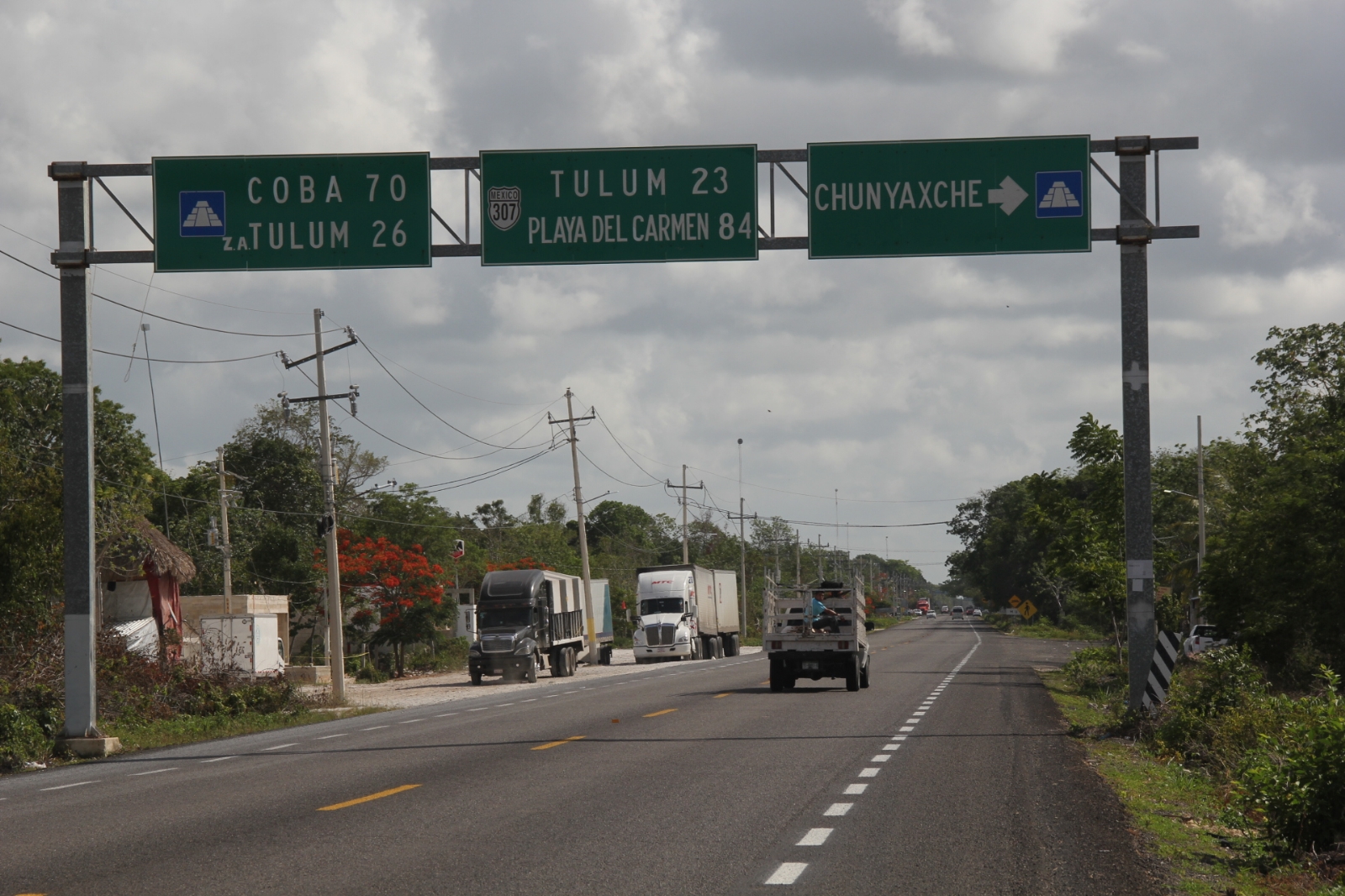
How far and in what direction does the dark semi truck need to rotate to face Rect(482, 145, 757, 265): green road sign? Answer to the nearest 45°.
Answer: approximately 45° to its left

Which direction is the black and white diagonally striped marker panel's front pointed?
toward the camera

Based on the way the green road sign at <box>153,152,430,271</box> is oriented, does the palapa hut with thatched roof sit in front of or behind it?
behind

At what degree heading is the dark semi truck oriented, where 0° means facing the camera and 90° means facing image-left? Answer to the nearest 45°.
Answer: approximately 45°

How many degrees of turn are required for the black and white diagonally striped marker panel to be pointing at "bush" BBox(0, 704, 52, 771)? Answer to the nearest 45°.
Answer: approximately 90° to its right

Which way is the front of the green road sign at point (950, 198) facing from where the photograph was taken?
facing the viewer

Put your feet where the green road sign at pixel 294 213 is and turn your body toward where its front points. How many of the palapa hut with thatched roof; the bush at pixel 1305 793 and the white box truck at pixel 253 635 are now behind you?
2

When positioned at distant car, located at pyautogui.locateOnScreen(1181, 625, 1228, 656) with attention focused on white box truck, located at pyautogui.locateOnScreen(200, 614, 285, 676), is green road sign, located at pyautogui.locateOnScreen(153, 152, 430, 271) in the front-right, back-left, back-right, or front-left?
front-left

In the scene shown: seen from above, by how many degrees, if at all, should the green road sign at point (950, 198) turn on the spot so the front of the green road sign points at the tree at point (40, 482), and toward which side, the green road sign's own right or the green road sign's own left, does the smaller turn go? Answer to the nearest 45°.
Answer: approximately 135° to the green road sign's own right

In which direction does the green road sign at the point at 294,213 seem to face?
toward the camera
